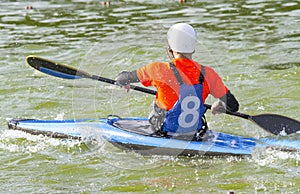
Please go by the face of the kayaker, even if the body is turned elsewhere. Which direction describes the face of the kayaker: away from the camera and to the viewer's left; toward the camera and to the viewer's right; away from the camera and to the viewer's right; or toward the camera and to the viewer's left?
away from the camera and to the viewer's left

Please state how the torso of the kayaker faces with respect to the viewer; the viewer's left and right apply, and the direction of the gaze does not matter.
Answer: facing away from the viewer and to the left of the viewer
